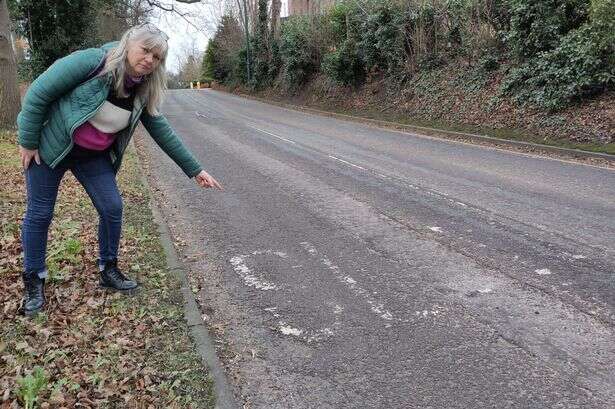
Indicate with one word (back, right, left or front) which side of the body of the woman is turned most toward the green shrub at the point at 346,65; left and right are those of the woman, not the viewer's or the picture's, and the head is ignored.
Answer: left

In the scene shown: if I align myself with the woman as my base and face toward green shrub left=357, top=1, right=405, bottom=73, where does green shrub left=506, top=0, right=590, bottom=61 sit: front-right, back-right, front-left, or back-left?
front-right

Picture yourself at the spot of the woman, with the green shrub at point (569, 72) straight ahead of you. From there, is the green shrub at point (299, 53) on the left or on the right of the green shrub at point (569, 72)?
left

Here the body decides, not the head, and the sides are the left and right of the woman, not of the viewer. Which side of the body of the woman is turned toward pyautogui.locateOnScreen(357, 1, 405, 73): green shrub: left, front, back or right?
left

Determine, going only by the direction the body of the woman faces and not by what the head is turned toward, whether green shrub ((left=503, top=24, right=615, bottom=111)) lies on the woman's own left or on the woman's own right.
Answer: on the woman's own left

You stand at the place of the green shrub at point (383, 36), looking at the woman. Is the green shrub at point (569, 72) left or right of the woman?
left

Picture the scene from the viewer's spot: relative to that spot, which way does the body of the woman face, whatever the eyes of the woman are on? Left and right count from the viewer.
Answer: facing the viewer and to the right of the viewer

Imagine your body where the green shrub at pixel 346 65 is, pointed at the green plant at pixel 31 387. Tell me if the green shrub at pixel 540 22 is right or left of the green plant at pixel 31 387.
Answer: left
